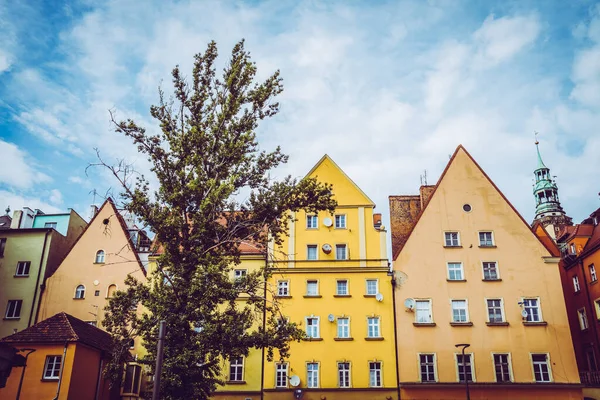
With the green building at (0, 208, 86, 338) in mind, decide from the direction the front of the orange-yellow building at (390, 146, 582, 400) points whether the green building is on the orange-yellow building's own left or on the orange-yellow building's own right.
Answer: on the orange-yellow building's own right

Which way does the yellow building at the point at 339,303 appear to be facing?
toward the camera

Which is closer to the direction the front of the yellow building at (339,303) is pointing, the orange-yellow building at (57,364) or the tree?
the tree

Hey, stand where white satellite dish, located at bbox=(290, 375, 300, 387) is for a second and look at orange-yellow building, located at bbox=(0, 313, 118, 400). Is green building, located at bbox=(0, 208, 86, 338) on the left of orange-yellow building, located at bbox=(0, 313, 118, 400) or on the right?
right

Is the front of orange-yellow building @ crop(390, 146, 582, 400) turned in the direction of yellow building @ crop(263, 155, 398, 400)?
no

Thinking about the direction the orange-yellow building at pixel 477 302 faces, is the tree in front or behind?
in front

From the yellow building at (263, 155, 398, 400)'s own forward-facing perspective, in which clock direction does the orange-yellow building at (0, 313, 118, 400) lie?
The orange-yellow building is roughly at 2 o'clock from the yellow building.

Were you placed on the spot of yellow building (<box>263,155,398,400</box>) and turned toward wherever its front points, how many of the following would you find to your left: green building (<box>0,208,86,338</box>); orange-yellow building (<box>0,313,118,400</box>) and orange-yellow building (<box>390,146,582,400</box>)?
1

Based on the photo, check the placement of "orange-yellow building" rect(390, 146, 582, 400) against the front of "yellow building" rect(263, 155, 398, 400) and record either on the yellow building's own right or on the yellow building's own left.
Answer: on the yellow building's own left

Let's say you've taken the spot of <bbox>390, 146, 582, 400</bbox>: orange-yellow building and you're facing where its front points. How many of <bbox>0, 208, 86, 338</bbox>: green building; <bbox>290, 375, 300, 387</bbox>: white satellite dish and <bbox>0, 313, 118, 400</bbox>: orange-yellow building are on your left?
0

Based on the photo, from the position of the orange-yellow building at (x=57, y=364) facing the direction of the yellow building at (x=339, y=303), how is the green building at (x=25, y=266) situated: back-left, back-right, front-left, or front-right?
front-left

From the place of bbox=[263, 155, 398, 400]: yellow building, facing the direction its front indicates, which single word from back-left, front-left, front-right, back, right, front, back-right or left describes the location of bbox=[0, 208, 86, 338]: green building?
right

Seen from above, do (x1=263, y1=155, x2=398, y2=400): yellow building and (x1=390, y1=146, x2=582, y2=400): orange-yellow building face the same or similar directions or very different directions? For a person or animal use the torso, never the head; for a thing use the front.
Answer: same or similar directions

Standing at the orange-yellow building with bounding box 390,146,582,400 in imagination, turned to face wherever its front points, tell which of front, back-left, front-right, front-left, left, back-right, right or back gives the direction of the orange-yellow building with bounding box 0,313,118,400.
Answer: front-right

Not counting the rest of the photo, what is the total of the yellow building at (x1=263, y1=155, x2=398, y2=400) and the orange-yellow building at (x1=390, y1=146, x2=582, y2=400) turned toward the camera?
2
